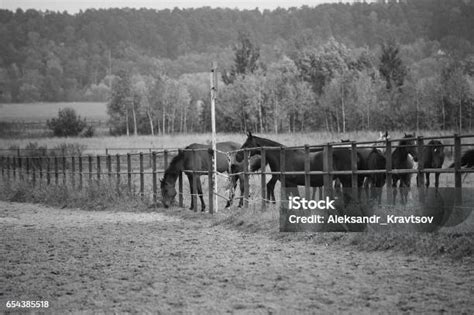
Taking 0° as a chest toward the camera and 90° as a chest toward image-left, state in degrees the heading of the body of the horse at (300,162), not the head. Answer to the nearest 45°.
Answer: approximately 90°
